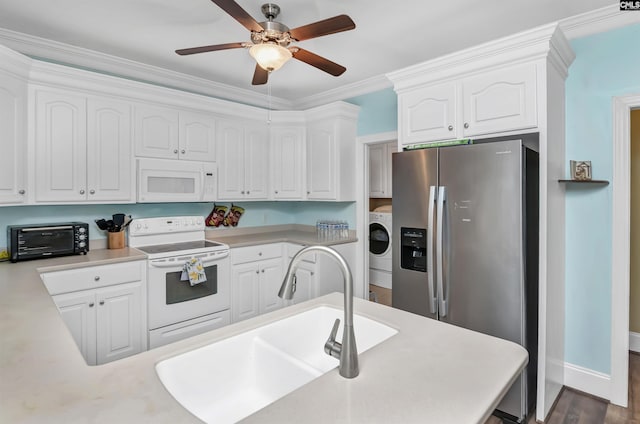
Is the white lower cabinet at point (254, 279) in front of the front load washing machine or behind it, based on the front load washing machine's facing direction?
in front

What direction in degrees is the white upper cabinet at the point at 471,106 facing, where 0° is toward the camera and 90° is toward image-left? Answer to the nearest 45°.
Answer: approximately 45°

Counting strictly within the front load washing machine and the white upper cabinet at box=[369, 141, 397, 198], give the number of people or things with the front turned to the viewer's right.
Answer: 0

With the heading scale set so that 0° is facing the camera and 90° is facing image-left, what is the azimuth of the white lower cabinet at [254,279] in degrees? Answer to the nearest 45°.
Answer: approximately 315°

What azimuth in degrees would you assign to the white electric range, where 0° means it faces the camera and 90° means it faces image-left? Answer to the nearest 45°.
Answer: approximately 315°

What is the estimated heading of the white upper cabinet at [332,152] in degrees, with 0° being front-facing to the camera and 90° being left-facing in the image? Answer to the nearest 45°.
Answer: approximately 45°

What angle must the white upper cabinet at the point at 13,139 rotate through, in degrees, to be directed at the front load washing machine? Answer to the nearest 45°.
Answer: approximately 45° to its left

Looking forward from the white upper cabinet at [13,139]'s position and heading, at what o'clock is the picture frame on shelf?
The picture frame on shelf is roughly at 12 o'clock from the white upper cabinet.

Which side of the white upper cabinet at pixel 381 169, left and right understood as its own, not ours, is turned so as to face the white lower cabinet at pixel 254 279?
front

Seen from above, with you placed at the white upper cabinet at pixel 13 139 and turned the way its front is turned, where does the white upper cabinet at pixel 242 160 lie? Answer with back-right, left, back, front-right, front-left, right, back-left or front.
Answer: front-left
